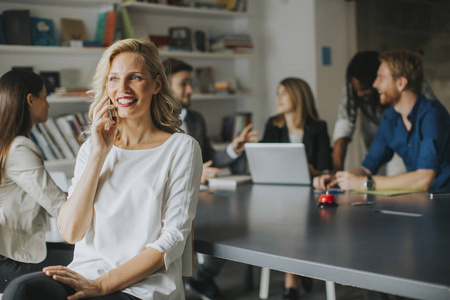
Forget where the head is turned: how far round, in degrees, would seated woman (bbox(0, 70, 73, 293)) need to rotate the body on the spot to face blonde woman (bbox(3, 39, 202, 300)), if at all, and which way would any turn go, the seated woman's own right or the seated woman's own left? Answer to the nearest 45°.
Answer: approximately 45° to the seated woman's own right

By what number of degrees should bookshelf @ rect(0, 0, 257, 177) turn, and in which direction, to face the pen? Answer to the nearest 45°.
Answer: approximately 45° to its left

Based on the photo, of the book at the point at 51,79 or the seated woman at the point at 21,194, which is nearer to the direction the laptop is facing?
the book

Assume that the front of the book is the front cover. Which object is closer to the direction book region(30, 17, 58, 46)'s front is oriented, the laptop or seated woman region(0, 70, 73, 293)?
the seated woman

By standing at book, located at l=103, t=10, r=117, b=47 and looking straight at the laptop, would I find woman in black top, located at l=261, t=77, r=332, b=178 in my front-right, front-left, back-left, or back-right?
front-left

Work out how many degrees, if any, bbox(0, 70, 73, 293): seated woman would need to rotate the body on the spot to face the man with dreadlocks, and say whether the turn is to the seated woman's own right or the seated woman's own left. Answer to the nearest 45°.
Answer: approximately 45° to the seated woman's own left

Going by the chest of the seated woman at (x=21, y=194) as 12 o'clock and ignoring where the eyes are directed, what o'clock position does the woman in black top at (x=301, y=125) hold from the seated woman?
The woman in black top is roughly at 11 o'clock from the seated woman.

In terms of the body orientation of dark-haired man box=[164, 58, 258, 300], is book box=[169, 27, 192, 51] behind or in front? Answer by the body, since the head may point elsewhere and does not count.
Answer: behind

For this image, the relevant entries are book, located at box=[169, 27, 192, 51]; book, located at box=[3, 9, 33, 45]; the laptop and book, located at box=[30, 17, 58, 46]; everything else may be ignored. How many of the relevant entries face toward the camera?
3

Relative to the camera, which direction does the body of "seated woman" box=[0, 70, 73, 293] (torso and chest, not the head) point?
to the viewer's right

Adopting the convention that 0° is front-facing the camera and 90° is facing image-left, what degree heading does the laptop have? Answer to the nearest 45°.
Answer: approximately 180°

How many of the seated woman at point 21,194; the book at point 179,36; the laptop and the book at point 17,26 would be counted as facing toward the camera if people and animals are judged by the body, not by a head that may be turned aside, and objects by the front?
2

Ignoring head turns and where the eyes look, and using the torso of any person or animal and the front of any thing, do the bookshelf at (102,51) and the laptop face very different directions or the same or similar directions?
very different directions

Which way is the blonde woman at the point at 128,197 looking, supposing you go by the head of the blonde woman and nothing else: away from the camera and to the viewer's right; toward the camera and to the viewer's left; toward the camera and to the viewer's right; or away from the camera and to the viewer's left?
toward the camera and to the viewer's right

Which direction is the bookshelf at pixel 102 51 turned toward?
toward the camera

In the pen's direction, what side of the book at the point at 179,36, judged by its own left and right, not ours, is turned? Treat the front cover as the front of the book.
front

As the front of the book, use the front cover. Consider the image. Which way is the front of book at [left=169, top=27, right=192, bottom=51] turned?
toward the camera

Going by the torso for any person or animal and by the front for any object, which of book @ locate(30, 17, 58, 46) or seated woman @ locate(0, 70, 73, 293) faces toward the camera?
the book

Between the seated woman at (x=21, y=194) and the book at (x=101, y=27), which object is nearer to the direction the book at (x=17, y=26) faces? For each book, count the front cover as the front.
the seated woman

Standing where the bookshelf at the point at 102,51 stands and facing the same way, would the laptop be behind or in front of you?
in front
